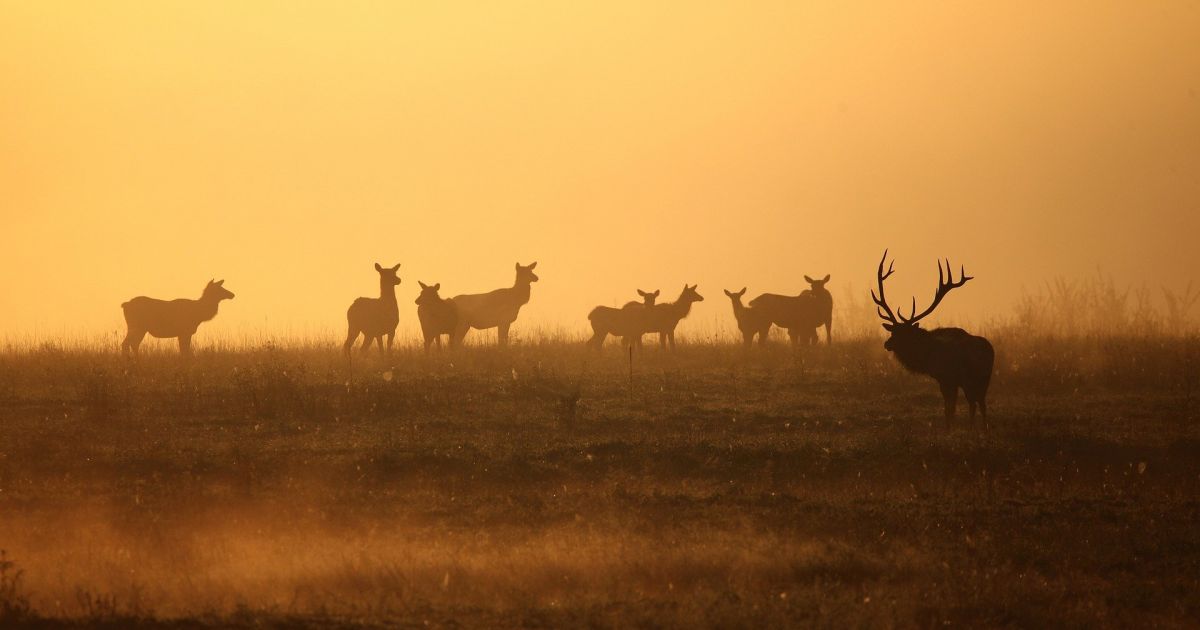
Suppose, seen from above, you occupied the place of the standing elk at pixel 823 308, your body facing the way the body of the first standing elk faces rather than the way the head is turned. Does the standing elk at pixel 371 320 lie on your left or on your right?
on your right

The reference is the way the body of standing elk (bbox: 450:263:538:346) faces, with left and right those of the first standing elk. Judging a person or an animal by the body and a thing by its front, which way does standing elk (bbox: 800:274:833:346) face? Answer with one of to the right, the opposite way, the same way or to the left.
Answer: to the right

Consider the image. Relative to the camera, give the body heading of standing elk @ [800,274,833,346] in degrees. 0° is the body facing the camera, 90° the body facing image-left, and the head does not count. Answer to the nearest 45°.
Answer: approximately 0°

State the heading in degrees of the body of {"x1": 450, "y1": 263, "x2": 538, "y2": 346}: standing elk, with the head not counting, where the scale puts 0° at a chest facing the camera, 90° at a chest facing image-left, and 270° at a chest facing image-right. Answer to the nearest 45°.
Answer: approximately 270°

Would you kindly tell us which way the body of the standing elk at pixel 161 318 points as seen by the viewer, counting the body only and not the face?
to the viewer's right

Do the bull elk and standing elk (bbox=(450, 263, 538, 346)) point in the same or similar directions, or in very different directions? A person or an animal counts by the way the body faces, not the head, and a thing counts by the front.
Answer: very different directions

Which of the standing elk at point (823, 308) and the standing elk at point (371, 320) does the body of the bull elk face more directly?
the standing elk at point (371, 320)

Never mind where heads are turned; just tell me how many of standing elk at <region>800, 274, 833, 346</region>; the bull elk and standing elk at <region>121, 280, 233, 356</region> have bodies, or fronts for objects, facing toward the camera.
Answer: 1

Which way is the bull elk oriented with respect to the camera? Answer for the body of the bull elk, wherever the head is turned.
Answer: to the viewer's left

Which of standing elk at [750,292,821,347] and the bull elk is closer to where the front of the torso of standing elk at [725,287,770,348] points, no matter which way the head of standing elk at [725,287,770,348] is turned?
the bull elk
